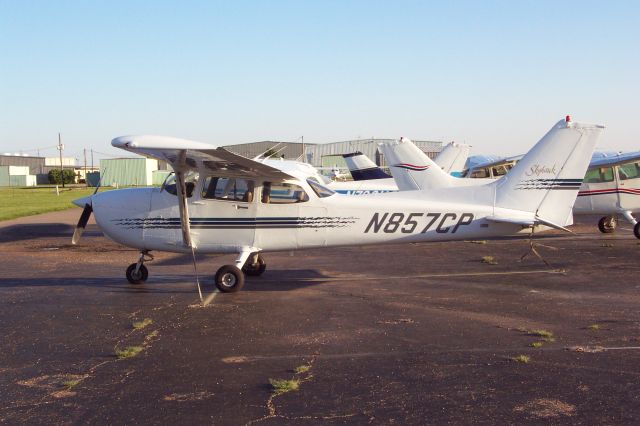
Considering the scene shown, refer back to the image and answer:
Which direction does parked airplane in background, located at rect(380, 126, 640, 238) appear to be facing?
to the viewer's right

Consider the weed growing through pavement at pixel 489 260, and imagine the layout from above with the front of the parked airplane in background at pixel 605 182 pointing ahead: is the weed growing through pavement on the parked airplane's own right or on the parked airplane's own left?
on the parked airplane's own right

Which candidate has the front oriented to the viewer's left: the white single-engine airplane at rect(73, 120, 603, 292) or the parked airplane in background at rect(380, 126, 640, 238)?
the white single-engine airplane

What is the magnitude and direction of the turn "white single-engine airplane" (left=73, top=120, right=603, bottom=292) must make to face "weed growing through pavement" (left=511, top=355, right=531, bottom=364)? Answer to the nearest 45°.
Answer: approximately 135° to its left

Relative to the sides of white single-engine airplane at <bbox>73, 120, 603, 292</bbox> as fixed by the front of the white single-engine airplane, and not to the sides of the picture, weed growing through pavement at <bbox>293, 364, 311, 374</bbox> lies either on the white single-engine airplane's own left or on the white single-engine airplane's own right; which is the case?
on the white single-engine airplane's own left

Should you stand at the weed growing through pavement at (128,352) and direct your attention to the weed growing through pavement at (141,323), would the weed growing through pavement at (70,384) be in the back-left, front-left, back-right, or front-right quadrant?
back-left

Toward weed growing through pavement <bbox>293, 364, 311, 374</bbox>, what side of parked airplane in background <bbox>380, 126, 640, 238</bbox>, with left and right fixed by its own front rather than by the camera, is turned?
right

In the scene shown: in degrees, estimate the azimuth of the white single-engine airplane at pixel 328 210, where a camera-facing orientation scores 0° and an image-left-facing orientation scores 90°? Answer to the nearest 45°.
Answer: approximately 90°

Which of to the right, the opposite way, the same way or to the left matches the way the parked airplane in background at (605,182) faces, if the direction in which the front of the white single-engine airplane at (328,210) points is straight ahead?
the opposite way

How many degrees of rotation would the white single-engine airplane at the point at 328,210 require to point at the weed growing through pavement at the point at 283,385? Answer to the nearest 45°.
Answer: approximately 90° to its left

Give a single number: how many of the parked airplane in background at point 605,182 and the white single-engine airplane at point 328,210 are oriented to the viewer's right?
1

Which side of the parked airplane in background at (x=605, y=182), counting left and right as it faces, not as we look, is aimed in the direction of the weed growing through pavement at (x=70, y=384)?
right

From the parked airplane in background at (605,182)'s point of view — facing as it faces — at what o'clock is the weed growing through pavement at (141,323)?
The weed growing through pavement is roughly at 4 o'clock from the parked airplane in background.
